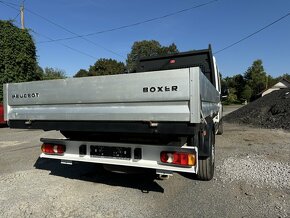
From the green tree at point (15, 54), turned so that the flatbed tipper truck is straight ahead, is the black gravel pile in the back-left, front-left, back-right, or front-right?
front-left

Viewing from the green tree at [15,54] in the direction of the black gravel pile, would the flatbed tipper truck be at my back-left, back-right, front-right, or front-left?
front-right

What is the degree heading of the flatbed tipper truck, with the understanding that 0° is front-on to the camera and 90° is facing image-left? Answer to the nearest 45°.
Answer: approximately 225°

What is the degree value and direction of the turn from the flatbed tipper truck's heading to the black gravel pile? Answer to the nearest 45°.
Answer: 0° — it already faces it

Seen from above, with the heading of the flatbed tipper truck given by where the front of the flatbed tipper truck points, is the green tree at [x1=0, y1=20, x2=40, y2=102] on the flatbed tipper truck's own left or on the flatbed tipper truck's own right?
on the flatbed tipper truck's own left
